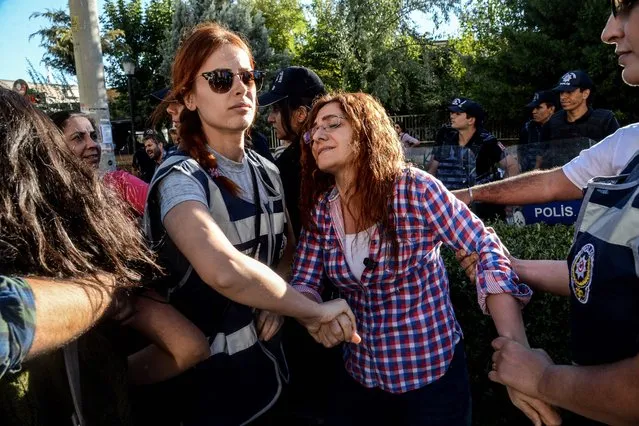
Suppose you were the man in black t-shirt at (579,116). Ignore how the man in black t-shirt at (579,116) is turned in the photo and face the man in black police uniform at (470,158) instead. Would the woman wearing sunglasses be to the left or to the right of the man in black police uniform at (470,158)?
left

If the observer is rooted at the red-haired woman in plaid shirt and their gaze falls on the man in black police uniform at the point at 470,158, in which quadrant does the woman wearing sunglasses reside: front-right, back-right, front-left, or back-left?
back-left

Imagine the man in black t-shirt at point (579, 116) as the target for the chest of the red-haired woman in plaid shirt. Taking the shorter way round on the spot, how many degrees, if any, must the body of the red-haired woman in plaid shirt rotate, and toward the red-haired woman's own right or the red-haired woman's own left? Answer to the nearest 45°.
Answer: approximately 180°

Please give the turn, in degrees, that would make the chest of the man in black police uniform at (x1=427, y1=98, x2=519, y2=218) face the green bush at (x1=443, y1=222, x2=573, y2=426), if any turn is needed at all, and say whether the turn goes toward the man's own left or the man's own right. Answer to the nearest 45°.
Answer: approximately 45° to the man's own left

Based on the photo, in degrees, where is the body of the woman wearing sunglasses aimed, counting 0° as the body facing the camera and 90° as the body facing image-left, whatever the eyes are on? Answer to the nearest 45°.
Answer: approximately 315°

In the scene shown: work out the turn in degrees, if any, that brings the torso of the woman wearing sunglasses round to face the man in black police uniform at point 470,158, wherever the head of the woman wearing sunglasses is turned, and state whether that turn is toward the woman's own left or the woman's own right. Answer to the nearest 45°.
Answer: approximately 90° to the woman's own left

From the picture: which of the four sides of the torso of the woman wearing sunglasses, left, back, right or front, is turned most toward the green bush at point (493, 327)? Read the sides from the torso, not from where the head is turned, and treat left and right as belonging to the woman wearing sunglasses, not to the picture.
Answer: left

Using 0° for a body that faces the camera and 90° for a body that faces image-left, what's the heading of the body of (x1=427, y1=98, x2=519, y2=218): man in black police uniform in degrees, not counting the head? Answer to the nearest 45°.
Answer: approximately 45°

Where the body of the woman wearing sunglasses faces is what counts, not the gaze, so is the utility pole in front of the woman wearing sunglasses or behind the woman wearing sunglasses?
behind

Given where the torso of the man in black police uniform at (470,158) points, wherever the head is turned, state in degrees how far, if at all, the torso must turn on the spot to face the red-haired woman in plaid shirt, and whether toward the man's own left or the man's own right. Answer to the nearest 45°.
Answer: approximately 45° to the man's own left
